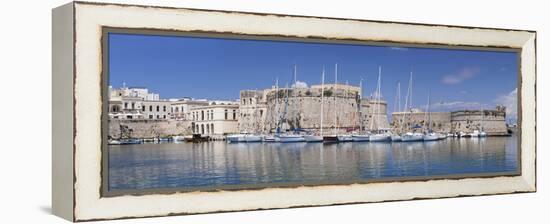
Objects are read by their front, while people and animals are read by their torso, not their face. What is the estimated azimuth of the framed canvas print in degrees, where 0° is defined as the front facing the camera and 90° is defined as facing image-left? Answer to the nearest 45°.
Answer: approximately 315°
